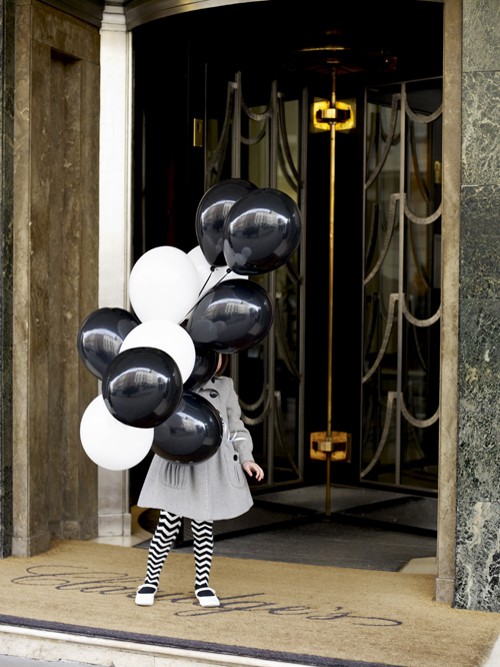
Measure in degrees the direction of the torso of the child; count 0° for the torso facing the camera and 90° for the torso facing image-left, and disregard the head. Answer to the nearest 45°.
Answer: approximately 0°
